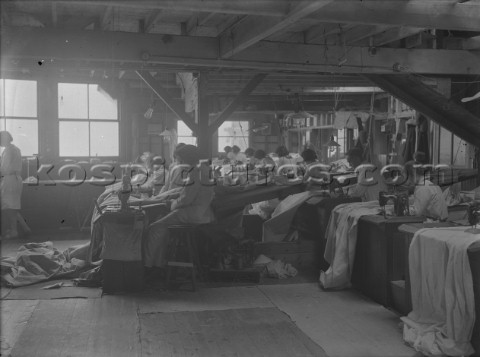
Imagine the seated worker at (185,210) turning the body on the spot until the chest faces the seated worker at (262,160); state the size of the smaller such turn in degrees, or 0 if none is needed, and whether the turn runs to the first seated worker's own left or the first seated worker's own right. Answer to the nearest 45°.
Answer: approximately 90° to the first seated worker's own right

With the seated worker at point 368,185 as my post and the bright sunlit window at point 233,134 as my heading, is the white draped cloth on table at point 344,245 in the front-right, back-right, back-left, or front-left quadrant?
back-left
